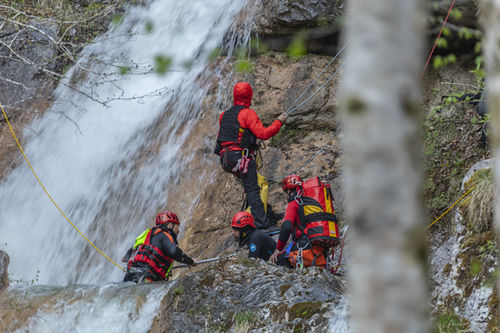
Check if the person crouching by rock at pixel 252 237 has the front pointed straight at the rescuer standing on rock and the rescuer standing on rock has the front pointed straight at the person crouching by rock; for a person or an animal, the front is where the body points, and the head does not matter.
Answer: no

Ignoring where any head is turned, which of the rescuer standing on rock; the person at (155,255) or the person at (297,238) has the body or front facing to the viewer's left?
the person at (297,238)

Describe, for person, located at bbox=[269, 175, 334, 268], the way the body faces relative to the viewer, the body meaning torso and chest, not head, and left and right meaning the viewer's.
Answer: facing to the left of the viewer

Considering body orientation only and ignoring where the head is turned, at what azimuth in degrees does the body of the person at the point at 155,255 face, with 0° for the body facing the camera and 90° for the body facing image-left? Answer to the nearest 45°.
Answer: approximately 270°

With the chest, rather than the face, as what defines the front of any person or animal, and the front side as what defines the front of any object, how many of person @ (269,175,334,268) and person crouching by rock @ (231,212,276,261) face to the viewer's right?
0

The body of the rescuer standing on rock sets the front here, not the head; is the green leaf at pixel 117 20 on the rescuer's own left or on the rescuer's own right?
on the rescuer's own left

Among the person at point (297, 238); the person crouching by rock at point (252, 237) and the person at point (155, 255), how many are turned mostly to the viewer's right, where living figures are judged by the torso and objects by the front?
1

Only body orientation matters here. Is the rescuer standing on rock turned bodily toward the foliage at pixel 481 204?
no

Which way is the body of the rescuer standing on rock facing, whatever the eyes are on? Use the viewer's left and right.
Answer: facing away from the viewer and to the right of the viewer

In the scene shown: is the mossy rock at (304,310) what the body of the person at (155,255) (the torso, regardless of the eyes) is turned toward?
no

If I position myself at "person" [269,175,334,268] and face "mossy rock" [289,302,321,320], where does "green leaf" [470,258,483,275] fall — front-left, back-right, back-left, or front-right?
front-left
